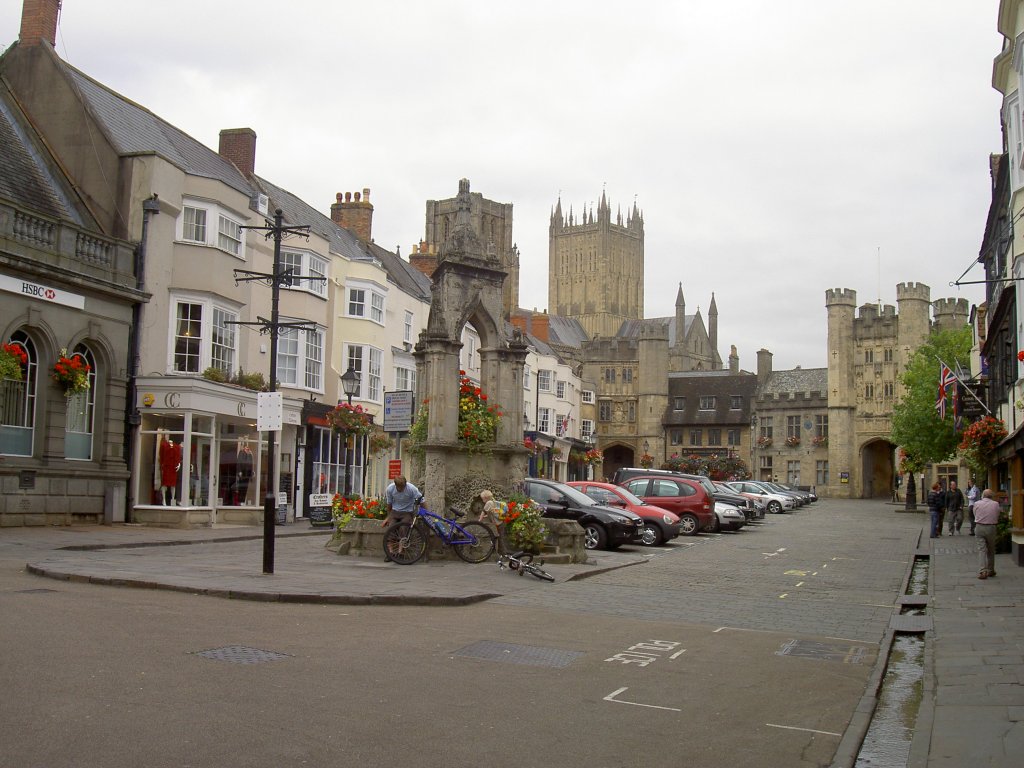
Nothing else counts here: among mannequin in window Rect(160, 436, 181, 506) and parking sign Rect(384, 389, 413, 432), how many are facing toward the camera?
2

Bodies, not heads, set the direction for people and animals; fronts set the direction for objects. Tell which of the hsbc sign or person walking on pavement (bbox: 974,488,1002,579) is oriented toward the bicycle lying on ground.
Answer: the hsbc sign

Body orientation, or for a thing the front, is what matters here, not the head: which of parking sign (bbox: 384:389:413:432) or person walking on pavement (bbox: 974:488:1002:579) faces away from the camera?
the person walking on pavement

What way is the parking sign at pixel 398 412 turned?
toward the camera

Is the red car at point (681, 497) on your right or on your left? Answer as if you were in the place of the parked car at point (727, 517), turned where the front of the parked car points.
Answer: on your right

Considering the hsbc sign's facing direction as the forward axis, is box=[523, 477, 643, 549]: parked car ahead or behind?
ahead

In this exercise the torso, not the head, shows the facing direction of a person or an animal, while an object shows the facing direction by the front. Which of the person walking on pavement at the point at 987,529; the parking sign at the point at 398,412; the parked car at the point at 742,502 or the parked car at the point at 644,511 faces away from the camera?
the person walking on pavement

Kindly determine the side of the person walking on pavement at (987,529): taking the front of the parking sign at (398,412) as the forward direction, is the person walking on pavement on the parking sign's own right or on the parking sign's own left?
on the parking sign's own left

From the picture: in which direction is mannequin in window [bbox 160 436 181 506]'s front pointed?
toward the camera

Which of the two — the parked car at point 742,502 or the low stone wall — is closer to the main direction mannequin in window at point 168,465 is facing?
the low stone wall

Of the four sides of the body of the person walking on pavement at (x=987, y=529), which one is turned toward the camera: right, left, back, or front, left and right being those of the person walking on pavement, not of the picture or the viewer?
back

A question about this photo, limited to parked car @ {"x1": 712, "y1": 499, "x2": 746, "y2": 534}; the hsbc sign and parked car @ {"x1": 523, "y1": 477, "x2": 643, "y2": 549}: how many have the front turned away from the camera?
0

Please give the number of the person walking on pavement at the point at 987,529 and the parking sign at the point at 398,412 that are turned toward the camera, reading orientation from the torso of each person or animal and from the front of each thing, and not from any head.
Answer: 1

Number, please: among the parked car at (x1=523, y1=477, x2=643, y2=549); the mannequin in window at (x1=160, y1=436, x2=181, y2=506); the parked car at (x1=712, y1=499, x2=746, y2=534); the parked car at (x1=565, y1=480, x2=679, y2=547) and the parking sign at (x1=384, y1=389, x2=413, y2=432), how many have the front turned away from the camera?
0

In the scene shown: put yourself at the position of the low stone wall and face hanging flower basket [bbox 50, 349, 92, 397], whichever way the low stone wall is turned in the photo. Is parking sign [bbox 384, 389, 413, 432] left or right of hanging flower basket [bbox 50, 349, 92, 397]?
right
